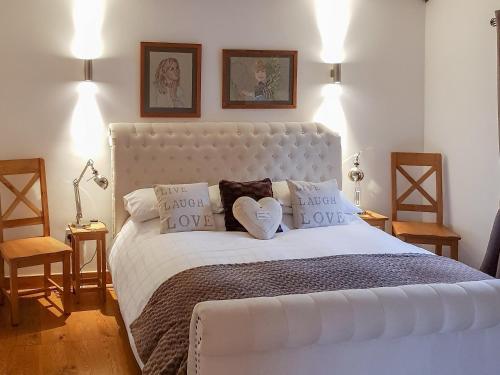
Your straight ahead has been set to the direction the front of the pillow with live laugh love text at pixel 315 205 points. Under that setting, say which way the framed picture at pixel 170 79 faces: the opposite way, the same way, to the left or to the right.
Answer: the same way

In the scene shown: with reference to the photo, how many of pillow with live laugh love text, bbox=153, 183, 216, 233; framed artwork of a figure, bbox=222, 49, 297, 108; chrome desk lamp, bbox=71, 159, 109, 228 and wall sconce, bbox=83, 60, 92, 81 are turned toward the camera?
3

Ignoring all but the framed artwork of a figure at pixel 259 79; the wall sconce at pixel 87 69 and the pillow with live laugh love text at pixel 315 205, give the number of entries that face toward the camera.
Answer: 3

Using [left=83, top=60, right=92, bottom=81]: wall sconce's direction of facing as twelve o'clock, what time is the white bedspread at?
The white bedspread is roughly at 11 o'clock from the wall sconce.

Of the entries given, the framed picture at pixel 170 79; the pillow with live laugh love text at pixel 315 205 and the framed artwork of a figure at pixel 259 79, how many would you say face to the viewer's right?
0

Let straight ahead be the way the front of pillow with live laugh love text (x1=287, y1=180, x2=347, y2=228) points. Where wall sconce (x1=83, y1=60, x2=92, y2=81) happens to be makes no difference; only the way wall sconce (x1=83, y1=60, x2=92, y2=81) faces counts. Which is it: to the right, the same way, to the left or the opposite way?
the same way

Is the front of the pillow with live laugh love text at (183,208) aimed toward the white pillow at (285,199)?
no

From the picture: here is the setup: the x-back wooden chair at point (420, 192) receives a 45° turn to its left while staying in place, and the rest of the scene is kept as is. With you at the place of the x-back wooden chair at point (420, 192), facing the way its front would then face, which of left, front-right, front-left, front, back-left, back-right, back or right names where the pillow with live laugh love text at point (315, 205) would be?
back-right

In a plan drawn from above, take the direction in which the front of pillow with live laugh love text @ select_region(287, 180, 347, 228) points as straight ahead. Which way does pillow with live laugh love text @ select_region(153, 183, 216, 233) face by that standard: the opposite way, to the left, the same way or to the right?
the same way

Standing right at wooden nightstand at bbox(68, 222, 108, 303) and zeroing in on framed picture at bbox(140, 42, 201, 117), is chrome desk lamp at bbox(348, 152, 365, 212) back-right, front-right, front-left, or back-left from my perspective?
front-right

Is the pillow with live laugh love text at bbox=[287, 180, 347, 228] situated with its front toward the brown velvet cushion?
no

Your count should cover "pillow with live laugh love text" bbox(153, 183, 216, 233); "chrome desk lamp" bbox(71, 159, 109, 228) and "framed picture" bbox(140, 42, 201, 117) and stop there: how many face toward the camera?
2

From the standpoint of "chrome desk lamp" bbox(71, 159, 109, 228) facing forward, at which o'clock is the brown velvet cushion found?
The brown velvet cushion is roughly at 1 o'clock from the chrome desk lamp.

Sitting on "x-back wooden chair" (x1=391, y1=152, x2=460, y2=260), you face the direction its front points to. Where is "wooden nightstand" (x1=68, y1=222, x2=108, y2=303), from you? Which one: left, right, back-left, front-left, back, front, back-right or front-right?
right

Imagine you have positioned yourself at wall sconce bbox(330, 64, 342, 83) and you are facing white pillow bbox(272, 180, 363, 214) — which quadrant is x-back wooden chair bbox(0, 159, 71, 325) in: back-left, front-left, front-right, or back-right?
front-right

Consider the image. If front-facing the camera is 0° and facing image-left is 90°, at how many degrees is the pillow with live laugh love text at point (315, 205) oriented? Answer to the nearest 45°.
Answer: approximately 0°

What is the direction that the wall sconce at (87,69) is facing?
toward the camera

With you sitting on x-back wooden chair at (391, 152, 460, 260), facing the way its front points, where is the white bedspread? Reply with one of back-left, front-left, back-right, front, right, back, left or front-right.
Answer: right

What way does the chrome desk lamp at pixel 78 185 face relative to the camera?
to the viewer's right

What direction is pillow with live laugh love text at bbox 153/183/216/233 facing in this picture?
toward the camera

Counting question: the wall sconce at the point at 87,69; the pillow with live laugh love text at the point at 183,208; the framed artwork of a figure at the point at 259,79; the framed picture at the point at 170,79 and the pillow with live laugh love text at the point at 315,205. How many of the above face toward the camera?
5
